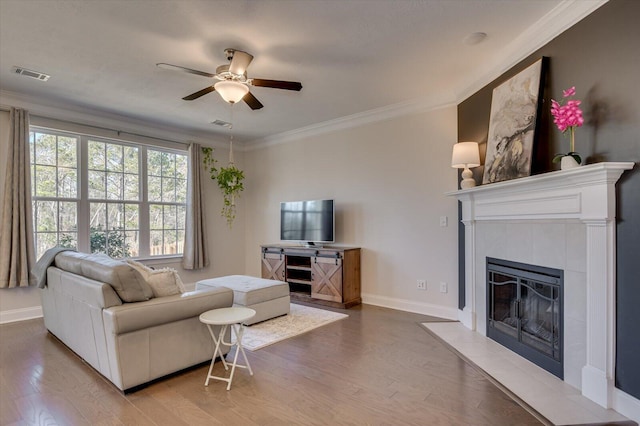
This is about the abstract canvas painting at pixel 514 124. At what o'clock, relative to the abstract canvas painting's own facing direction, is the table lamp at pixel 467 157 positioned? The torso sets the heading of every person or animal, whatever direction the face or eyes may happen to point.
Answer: The table lamp is roughly at 3 o'clock from the abstract canvas painting.

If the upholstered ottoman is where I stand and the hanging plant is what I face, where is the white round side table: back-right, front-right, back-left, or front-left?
back-left

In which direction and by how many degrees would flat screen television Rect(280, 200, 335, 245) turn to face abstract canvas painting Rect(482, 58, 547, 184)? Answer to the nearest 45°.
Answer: approximately 90° to its left

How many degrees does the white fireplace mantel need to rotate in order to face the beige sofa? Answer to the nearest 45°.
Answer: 0° — it already faces it

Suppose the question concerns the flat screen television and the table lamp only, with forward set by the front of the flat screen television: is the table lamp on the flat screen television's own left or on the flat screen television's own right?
on the flat screen television's own left

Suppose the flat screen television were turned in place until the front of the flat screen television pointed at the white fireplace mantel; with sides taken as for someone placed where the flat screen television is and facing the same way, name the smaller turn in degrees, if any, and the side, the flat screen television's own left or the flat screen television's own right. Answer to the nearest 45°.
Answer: approximately 90° to the flat screen television's own left
